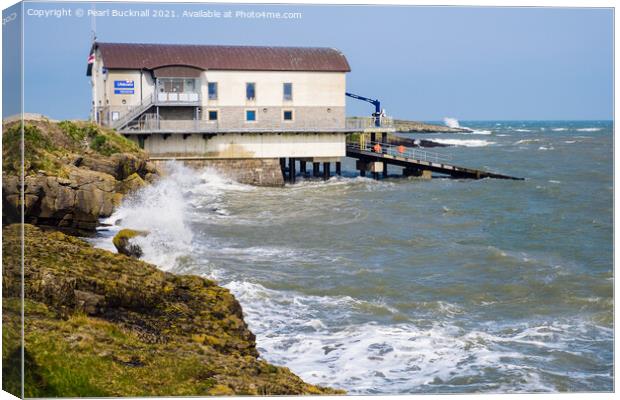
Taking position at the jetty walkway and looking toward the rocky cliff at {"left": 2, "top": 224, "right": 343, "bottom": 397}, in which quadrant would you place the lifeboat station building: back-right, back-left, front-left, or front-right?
front-right

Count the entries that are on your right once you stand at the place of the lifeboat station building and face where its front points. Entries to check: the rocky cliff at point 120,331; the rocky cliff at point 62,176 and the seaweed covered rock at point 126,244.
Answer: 3

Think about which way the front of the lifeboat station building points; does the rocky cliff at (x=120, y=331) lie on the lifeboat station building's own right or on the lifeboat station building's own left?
on the lifeboat station building's own right

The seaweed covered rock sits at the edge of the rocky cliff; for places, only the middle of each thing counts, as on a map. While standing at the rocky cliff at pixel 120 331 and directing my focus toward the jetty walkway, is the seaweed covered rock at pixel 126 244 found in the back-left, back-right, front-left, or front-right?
front-left

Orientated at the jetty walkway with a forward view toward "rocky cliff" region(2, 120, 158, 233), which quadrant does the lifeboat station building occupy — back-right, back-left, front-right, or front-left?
front-right

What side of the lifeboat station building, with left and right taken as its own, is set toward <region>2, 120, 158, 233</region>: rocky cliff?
right
